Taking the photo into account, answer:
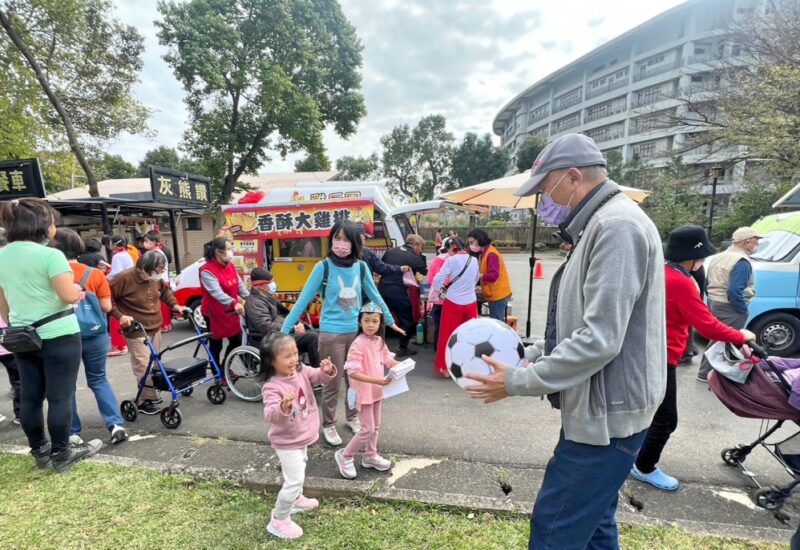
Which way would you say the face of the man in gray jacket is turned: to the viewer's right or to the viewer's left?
to the viewer's left

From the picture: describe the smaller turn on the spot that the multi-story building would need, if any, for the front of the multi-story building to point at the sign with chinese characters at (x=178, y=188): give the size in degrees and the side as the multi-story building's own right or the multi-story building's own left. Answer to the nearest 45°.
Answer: approximately 45° to the multi-story building's own left

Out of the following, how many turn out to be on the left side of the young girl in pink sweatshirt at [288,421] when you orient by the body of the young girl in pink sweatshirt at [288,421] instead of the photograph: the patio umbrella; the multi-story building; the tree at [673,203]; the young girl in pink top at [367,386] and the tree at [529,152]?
5

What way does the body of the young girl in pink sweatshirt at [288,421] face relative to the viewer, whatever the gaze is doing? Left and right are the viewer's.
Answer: facing the viewer and to the right of the viewer

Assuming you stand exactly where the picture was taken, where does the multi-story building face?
facing the viewer and to the left of the viewer

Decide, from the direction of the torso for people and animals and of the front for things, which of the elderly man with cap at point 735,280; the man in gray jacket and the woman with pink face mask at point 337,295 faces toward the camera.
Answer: the woman with pink face mask

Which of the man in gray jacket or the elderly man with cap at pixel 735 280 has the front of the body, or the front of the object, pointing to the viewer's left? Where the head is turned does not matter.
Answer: the man in gray jacket

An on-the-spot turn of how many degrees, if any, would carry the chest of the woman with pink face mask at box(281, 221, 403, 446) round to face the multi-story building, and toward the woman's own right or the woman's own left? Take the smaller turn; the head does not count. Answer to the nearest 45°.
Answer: approximately 135° to the woman's own left

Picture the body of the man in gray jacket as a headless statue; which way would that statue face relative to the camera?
to the viewer's left

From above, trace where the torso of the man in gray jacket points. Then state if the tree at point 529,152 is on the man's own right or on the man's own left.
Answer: on the man's own right

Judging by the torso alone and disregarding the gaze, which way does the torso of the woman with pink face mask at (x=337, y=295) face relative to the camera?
toward the camera

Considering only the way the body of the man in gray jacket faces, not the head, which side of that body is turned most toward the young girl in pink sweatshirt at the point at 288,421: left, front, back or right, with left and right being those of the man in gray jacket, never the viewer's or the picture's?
front

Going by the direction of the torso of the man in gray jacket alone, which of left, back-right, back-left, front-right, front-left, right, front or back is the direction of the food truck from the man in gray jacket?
front-right
